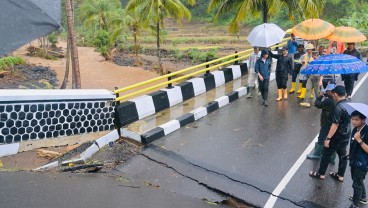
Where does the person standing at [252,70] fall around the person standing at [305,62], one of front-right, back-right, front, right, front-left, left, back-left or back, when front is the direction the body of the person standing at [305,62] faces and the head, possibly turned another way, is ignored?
front-right

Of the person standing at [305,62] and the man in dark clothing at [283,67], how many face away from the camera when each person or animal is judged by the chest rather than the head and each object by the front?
0

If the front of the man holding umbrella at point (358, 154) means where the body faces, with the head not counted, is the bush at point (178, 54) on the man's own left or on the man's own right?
on the man's own right

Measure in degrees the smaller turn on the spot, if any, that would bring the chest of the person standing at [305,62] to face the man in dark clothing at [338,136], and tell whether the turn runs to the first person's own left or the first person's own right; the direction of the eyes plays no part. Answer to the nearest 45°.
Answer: approximately 45° to the first person's own left

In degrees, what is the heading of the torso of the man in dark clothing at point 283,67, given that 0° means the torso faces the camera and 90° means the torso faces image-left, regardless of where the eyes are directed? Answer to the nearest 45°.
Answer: approximately 0°

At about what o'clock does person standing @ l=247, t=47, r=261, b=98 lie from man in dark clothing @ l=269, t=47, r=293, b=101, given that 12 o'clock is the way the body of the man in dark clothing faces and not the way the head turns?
The person standing is roughly at 3 o'clock from the man in dark clothing.

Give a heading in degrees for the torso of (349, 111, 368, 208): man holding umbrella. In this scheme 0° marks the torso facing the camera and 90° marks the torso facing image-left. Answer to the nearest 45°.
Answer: approximately 45°

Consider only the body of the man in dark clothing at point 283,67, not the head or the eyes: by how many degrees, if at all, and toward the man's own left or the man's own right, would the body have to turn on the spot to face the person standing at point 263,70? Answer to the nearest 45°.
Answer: approximately 45° to the man's own right

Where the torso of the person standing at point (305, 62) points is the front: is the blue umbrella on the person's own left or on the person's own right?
on the person's own left

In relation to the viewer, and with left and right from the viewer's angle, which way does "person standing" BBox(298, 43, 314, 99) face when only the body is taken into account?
facing the viewer and to the left of the viewer

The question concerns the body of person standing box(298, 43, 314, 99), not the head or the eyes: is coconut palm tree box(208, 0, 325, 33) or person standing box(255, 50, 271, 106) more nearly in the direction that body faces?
the person standing

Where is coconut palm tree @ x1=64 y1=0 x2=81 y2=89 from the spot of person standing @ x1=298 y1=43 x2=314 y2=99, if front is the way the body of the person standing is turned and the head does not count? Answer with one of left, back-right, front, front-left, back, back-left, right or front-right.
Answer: front-right
